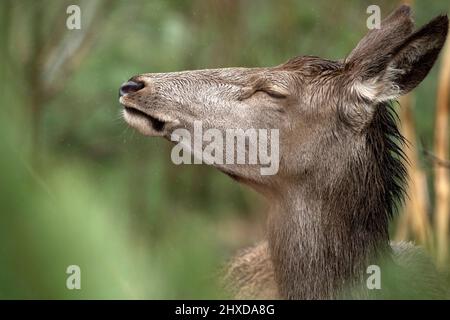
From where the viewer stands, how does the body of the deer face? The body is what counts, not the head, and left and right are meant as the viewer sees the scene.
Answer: facing to the left of the viewer
